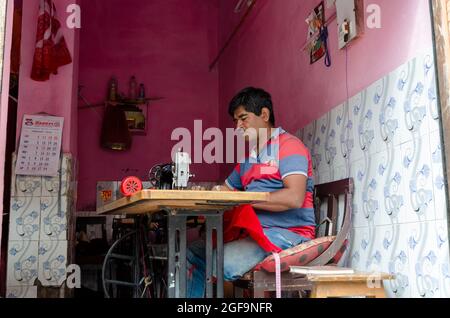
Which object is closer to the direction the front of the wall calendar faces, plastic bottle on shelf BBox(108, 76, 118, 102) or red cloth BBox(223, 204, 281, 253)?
the red cloth

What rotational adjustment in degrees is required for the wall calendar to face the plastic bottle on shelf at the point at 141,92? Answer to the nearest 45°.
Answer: approximately 135° to its left

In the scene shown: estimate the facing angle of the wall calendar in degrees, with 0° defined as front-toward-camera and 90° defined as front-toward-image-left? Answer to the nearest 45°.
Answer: approximately 0°

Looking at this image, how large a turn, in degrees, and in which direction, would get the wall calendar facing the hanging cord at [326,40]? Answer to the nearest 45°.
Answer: approximately 45° to its left

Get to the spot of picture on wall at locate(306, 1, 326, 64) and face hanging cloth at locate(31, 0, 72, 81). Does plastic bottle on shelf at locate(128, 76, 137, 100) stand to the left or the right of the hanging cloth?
right

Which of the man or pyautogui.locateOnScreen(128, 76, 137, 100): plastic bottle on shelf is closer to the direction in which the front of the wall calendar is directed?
the man

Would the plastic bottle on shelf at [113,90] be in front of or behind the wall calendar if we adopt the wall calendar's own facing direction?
behind

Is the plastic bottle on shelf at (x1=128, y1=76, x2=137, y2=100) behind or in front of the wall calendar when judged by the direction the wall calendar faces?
behind

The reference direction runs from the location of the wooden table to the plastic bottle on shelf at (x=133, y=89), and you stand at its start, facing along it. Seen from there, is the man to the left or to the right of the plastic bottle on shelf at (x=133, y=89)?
right

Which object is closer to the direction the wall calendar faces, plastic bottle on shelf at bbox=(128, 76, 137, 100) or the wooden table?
the wooden table
